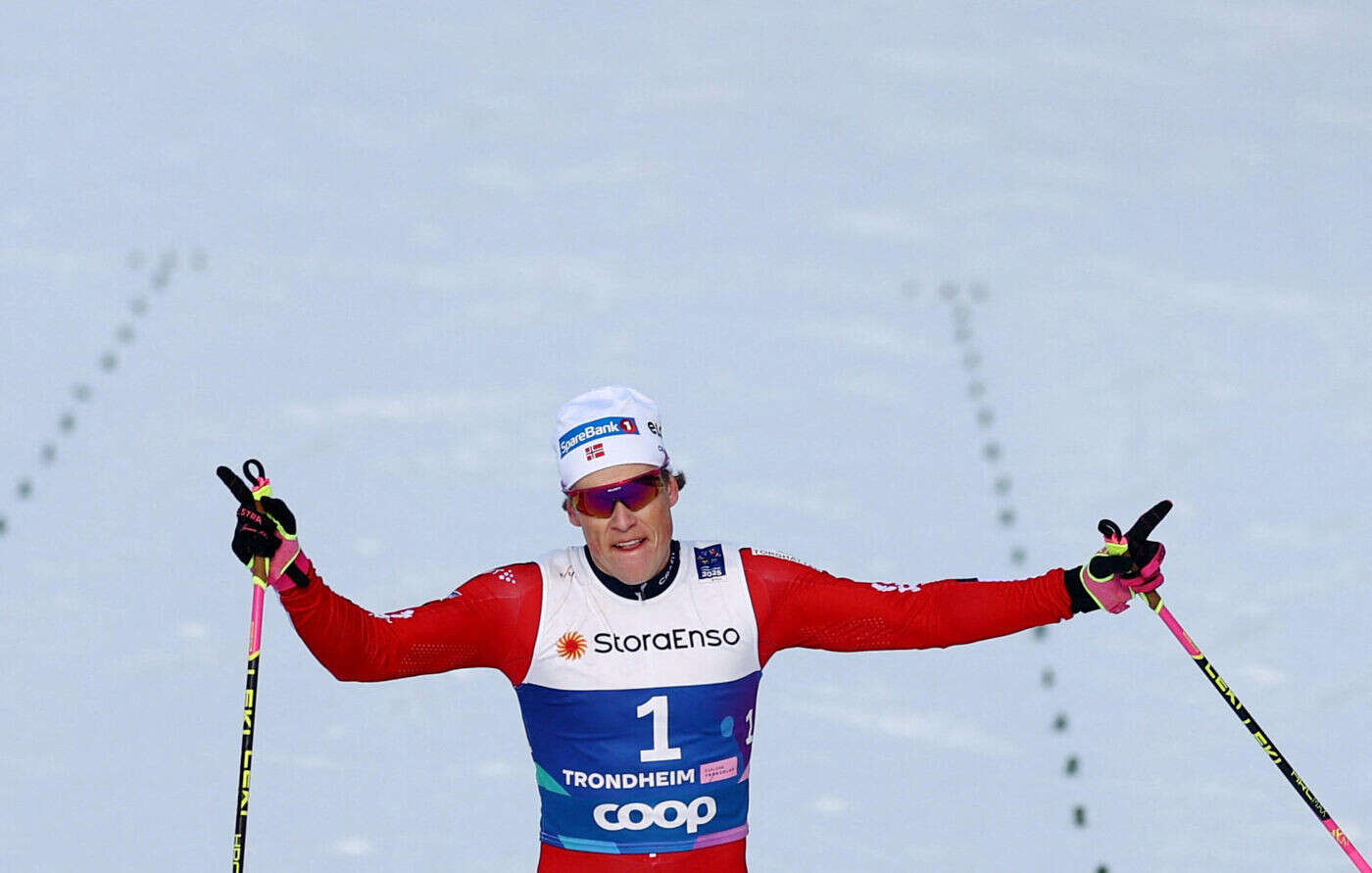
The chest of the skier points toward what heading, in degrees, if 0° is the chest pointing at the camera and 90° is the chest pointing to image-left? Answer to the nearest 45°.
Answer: approximately 0°
